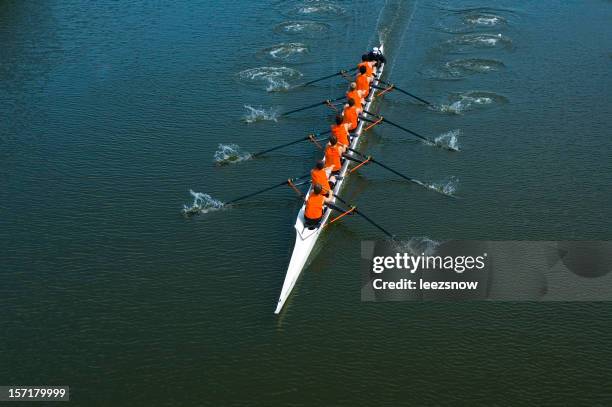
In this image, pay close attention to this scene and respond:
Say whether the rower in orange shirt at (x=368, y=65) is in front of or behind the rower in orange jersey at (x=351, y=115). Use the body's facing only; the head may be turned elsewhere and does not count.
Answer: in front

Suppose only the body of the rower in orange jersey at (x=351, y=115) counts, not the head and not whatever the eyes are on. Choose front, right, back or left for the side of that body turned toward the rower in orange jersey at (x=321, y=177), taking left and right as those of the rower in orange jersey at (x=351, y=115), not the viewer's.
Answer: back

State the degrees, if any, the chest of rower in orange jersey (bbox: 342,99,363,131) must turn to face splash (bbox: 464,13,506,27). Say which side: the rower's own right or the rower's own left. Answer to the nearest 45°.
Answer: approximately 45° to the rower's own right

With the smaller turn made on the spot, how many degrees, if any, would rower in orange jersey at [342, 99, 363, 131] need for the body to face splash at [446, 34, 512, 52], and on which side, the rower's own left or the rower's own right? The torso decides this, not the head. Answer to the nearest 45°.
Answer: approximately 45° to the rower's own right

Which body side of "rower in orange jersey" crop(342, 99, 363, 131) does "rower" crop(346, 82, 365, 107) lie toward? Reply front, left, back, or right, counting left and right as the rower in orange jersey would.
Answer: front

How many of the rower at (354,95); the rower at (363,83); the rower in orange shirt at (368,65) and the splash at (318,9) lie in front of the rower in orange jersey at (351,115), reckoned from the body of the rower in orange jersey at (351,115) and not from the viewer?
4

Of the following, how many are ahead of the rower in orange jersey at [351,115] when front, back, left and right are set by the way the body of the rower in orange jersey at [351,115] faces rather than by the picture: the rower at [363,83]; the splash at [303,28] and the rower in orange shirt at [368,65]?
3

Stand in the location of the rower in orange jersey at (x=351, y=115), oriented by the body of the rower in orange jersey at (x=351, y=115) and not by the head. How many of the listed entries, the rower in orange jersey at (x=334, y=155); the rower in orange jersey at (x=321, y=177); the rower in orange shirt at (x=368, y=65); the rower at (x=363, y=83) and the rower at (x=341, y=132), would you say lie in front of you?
2

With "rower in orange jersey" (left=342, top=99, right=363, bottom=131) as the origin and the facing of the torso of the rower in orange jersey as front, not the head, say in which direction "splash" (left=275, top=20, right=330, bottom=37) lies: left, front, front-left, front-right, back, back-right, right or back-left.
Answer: front

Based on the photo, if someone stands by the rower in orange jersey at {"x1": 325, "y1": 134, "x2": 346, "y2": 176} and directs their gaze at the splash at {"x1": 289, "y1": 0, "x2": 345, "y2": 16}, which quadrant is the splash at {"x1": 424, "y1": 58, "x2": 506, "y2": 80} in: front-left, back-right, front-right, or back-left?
front-right

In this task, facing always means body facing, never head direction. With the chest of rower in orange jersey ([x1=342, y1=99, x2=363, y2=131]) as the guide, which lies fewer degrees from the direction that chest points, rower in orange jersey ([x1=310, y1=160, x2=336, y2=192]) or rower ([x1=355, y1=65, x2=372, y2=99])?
the rower

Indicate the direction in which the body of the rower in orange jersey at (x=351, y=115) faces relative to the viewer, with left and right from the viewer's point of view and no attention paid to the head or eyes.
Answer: facing away from the viewer

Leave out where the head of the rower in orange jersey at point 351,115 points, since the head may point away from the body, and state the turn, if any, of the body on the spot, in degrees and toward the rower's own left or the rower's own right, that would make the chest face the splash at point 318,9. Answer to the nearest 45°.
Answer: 0° — they already face it
